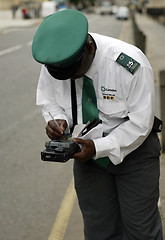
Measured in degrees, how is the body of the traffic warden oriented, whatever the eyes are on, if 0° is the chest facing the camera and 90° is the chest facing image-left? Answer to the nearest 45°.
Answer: approximately 45°
